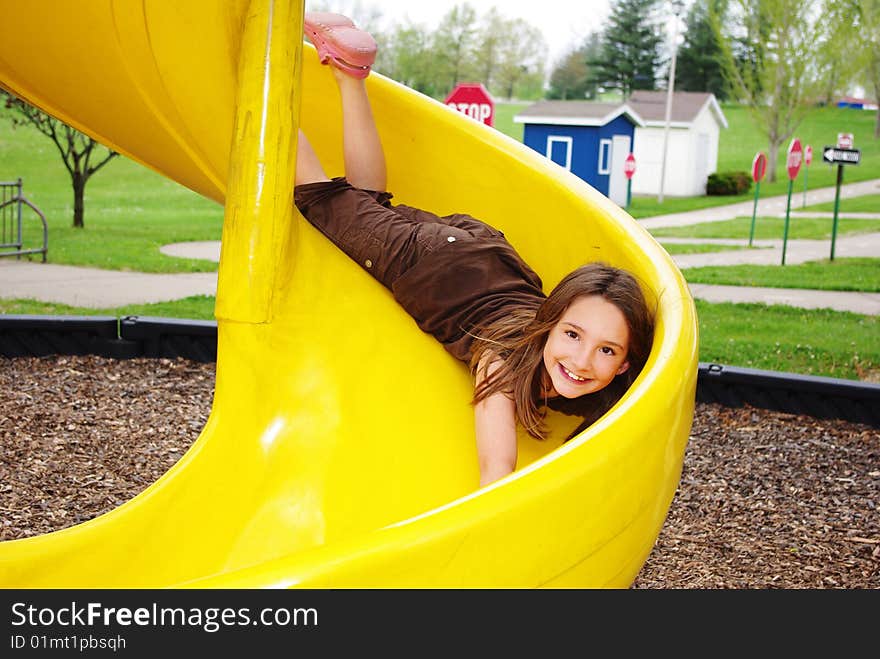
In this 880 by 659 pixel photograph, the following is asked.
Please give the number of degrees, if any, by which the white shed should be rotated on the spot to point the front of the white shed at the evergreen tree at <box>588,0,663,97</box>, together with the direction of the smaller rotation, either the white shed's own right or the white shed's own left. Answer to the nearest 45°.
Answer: approximately 135° to the white shed's own left

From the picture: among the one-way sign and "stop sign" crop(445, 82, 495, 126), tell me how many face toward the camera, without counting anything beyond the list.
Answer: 2

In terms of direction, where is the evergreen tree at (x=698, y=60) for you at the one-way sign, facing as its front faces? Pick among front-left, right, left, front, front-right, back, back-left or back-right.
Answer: back

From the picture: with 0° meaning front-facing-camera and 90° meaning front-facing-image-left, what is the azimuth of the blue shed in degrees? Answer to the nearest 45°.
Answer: approximately 315°

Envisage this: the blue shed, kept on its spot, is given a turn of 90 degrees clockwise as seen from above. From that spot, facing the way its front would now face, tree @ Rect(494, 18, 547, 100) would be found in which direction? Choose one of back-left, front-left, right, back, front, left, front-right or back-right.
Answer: back-right

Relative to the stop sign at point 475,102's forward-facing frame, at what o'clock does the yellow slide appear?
The yellow slide is roughly at 12 o'clock from the stop sign.

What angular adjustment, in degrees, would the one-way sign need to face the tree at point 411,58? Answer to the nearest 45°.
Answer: approximately 135° to its right

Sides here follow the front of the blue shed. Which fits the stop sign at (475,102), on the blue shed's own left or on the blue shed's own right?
on the blue shed's own right

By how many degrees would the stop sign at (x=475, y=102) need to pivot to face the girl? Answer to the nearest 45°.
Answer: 0° — it already faces them

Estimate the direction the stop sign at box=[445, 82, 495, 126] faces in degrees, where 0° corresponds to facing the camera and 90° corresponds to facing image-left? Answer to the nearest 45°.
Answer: approximately 0°

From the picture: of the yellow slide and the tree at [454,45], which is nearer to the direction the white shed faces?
the yellow slide

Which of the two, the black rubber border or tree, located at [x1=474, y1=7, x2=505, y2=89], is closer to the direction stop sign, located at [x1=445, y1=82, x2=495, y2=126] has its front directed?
the black rubber border

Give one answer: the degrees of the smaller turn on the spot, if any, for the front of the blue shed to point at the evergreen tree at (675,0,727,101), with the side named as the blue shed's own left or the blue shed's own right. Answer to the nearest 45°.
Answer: approximately 135° to the blue shed's own left
